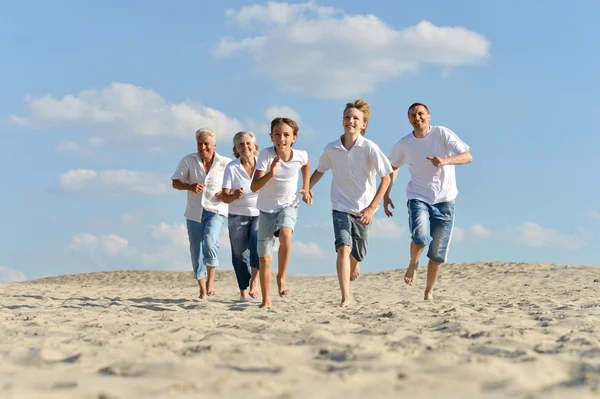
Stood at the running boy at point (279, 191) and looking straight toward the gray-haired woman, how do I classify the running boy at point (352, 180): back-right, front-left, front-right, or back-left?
back-right

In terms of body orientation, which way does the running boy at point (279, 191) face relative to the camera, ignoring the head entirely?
toward the camera

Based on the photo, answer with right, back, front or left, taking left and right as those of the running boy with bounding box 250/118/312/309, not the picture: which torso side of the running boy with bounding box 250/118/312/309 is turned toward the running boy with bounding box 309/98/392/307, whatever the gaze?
left

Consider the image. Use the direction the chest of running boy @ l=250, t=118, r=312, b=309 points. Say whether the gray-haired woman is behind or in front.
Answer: behind

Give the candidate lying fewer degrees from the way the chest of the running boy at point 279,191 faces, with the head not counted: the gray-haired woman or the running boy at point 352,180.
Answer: the running boy
